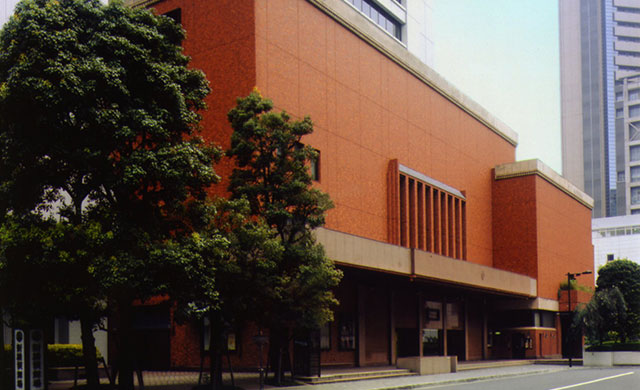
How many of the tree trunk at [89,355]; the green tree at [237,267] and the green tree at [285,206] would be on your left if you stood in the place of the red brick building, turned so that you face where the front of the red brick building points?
0

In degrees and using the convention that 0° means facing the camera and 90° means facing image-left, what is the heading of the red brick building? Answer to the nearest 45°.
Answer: approximately 315°

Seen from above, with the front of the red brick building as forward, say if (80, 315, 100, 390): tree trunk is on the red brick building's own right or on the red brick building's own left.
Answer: on the red brick building's own right

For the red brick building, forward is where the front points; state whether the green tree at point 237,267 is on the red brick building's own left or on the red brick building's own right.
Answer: on the red brick building's own right

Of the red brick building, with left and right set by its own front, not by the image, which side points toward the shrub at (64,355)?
right

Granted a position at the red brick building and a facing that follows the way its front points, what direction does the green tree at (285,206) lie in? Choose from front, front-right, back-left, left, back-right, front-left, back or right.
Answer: front-right
